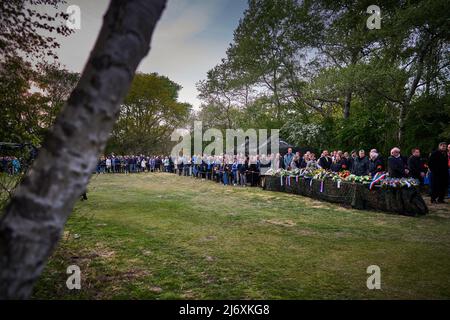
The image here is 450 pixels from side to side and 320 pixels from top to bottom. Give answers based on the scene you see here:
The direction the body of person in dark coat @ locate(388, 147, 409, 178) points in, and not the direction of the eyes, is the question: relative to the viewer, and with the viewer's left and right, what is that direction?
facing the viewer and to the left of the viewer

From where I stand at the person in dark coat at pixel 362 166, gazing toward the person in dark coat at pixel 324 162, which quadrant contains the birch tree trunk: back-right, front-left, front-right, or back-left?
back-left

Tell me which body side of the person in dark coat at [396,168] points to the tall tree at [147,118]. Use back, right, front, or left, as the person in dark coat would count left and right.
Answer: right

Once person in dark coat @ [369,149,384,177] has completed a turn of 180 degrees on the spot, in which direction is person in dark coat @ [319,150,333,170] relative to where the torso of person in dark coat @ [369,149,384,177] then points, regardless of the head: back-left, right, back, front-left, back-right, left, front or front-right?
left

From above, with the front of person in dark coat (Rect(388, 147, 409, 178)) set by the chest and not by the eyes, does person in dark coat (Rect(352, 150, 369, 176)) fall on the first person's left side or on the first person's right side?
on the first person's right side

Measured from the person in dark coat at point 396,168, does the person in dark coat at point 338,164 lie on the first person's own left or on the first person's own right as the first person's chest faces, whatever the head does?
on the first person's own right

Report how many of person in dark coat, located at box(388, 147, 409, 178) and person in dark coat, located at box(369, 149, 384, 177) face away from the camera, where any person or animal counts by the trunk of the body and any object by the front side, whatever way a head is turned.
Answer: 0

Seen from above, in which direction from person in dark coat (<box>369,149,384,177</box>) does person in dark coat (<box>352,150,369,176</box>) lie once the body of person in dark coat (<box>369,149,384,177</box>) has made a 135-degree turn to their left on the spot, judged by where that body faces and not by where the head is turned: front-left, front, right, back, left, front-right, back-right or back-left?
back-left

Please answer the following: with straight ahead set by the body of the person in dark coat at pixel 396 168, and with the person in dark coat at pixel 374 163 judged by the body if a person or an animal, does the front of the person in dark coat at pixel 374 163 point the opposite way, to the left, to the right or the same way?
the same way

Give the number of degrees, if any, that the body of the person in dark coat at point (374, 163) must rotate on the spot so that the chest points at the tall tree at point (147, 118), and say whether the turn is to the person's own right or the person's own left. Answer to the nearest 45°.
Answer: approximately 90° to the person's own right

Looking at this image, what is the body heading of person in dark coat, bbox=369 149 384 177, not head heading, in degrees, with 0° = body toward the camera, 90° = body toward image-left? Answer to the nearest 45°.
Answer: approximately 45°

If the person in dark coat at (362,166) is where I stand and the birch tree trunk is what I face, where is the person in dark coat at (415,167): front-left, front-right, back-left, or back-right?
front-left
